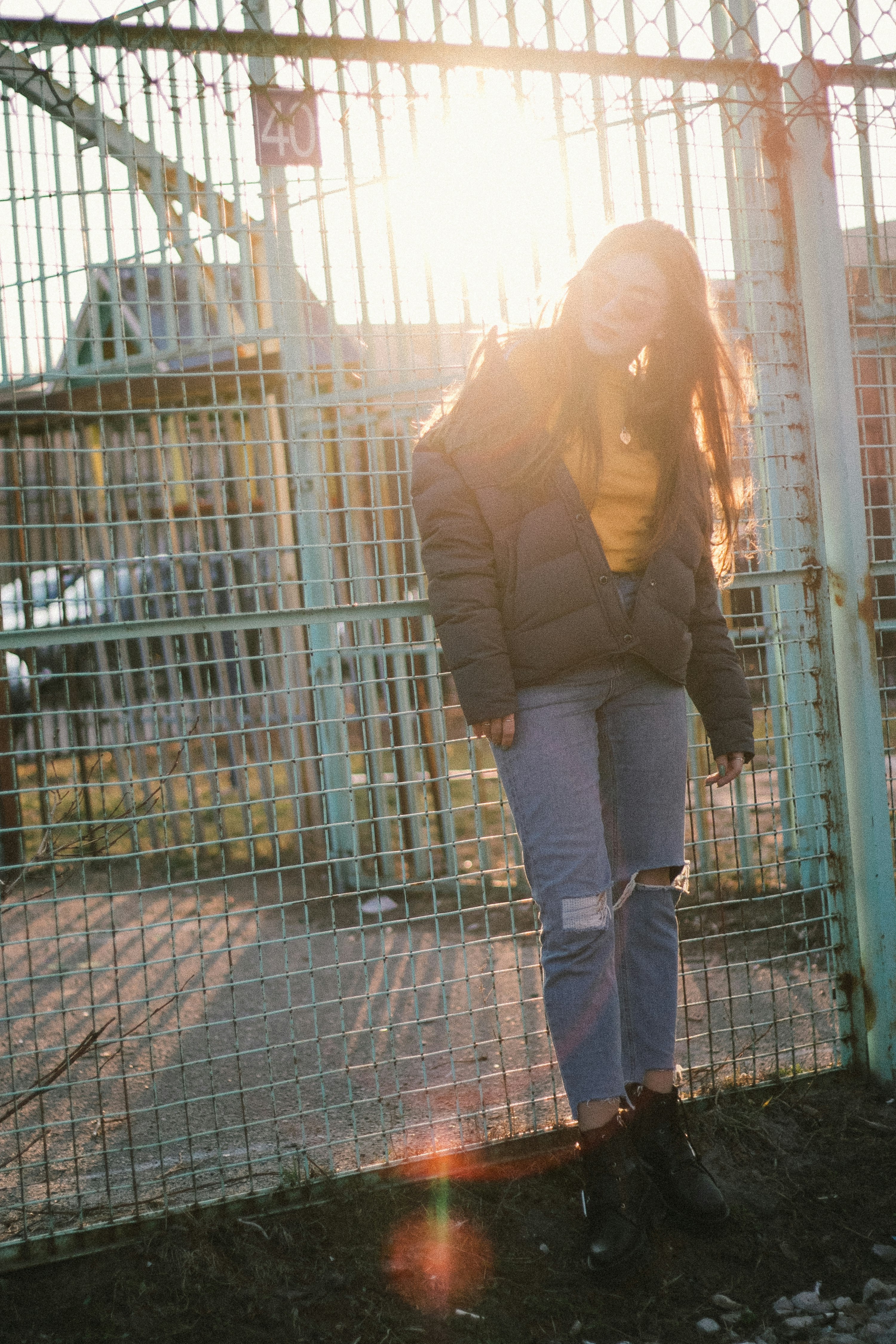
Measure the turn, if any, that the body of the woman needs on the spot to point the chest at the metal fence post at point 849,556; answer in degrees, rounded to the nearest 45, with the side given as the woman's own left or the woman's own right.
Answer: approximately 90° to the woman's own left

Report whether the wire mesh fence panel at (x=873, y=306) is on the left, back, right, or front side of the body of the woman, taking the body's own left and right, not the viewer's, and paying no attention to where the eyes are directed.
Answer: left

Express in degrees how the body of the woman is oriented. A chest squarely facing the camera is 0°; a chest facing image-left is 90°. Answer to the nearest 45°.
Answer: approximately 315°

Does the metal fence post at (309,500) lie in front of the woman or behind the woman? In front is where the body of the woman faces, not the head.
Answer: behind

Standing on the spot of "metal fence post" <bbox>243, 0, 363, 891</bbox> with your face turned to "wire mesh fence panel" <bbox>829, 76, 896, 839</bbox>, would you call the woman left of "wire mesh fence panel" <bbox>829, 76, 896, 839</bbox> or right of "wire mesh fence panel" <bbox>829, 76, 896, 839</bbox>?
right
